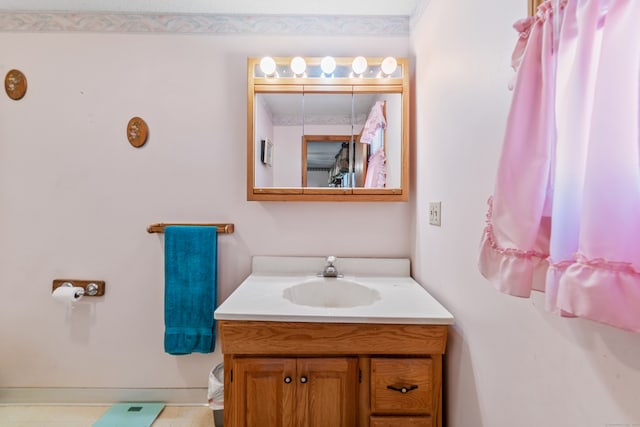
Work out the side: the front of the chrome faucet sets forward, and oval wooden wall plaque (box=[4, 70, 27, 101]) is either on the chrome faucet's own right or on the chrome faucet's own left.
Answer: on the chrome faucet's own right

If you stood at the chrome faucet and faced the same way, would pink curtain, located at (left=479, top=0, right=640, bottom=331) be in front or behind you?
in front

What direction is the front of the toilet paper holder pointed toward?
toward the camera

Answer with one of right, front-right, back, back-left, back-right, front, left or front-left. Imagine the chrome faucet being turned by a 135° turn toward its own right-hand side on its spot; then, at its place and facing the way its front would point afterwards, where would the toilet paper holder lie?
front-left

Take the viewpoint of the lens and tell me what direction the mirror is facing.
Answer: facing the viewer

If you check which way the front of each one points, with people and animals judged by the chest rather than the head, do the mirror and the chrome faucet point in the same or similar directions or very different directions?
same or similar directions

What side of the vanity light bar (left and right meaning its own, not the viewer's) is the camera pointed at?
front

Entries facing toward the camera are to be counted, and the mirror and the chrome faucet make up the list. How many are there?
2

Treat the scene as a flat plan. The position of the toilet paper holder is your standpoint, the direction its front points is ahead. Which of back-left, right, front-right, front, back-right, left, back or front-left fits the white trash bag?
front-left

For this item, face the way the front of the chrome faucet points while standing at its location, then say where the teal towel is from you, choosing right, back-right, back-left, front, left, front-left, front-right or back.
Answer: right

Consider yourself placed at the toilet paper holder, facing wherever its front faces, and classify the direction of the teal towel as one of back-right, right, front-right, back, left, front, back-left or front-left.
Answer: front-left
